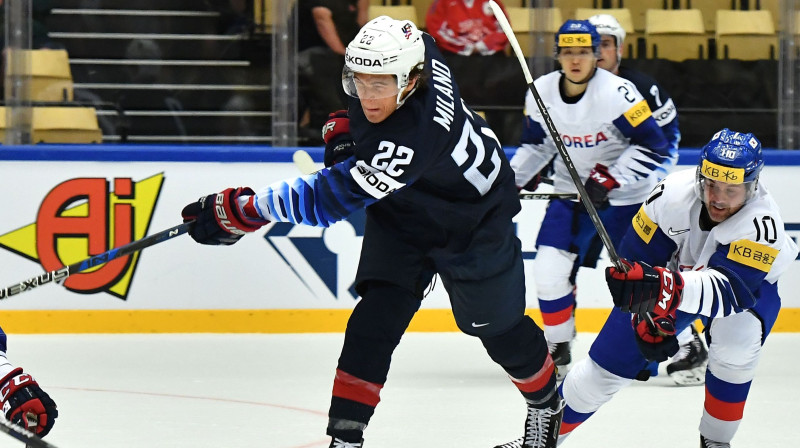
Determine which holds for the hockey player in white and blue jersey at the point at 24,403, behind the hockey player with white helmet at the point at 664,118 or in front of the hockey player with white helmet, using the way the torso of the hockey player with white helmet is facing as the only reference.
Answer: in front

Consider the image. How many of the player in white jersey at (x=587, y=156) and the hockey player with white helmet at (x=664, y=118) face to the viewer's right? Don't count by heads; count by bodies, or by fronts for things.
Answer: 0

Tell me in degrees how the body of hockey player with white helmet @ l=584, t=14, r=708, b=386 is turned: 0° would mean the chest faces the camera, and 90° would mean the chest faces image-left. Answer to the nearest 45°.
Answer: approximately 45°

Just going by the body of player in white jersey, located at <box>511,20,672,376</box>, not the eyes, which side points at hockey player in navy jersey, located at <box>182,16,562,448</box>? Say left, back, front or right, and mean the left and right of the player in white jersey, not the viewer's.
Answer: front

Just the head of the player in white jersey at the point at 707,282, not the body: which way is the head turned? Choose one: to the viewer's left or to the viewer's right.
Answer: to the viewer's left

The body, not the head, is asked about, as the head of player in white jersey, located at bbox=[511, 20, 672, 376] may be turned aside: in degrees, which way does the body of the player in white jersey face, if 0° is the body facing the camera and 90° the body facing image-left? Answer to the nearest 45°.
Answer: approximately 0°

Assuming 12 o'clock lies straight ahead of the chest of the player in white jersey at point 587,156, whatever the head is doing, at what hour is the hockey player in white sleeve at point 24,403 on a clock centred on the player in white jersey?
The hockey player in white sleeve is roughly at 1 o'clock from the player in white jersey.
